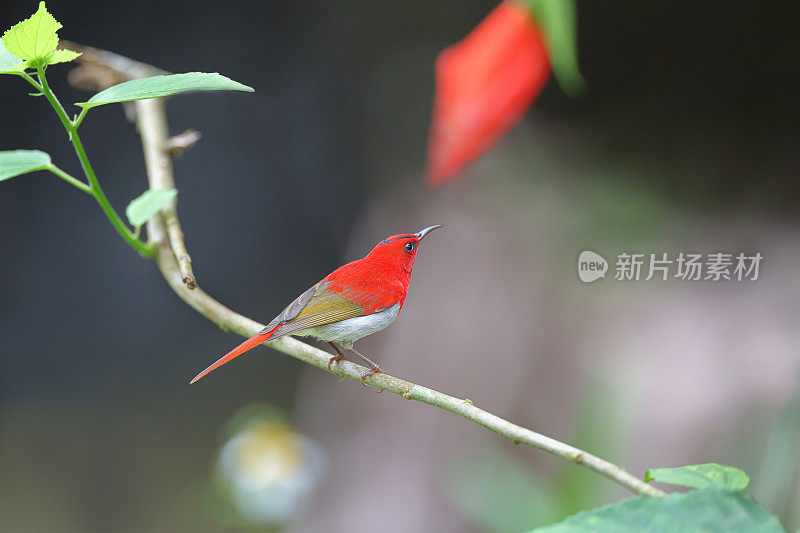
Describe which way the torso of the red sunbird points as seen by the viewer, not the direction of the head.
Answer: to the viewer's right
